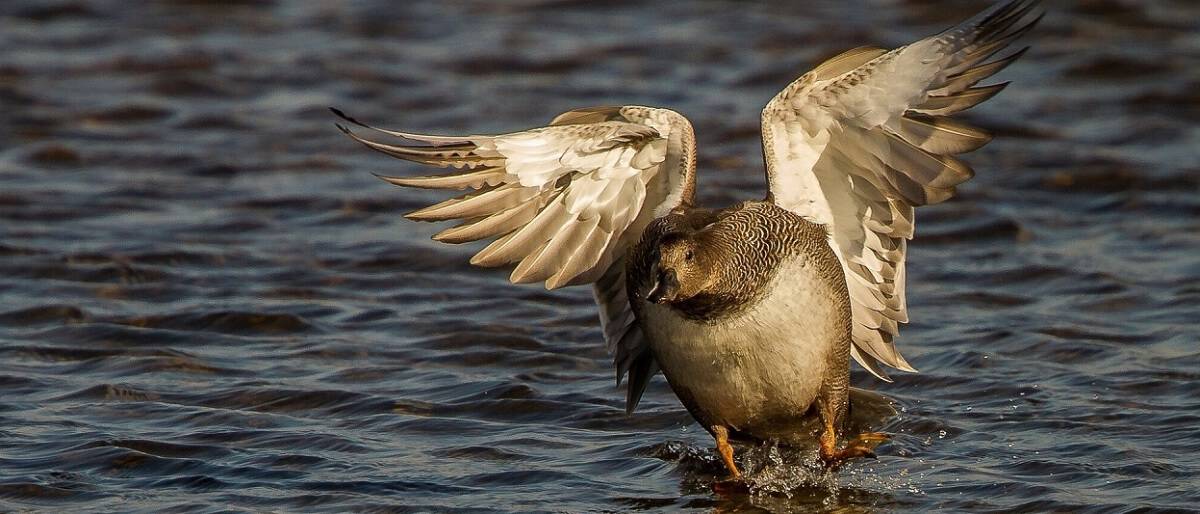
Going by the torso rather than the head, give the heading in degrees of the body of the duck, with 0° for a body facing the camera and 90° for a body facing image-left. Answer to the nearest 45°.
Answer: approximately 0°
